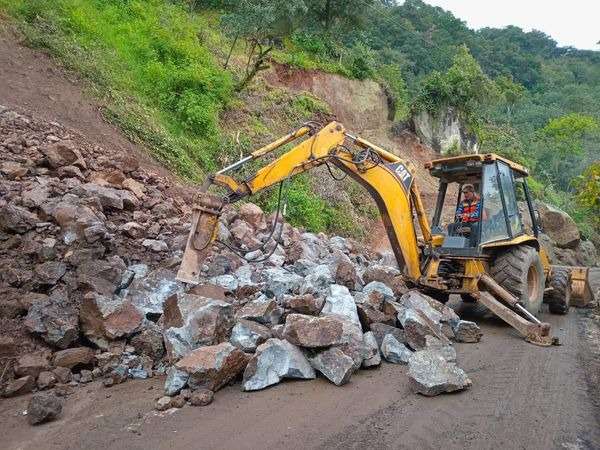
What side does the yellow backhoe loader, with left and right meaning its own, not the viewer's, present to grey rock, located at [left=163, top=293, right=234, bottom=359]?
back

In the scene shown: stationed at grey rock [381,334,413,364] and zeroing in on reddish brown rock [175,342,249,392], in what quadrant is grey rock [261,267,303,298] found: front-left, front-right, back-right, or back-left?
front-right

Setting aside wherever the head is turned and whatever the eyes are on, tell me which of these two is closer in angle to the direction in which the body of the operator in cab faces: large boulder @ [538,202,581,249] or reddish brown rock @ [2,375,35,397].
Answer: the reddish brown rock

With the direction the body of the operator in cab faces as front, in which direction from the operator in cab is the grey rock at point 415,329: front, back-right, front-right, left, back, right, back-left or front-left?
front-left

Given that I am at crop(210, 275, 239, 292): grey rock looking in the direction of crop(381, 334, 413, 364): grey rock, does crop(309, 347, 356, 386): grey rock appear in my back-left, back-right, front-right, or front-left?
front-right

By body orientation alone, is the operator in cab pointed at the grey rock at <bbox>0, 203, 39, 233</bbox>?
yes

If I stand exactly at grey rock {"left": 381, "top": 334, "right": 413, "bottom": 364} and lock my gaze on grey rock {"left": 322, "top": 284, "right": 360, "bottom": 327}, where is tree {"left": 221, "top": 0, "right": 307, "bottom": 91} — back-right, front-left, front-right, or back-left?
front-right

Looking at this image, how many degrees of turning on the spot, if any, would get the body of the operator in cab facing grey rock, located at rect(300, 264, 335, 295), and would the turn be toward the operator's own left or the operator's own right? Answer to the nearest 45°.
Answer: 0° — they already face it

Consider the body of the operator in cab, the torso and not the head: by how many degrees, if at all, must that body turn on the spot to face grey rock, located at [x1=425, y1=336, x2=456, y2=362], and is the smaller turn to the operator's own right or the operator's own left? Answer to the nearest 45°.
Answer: approximately 45° to the operator's own left

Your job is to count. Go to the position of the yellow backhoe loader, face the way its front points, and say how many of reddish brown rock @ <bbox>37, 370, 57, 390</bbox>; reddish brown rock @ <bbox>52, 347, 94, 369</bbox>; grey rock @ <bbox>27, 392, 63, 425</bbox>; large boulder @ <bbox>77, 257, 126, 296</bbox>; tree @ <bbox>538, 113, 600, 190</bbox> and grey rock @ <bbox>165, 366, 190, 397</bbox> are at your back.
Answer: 5

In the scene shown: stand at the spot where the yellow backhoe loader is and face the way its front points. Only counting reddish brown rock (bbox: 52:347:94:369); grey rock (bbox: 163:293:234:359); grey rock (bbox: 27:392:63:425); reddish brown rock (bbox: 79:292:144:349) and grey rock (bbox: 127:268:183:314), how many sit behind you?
5

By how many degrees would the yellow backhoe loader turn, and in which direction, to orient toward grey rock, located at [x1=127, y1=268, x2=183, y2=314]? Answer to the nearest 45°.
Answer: approximately 180°

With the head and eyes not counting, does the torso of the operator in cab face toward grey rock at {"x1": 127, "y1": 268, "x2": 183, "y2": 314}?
yes

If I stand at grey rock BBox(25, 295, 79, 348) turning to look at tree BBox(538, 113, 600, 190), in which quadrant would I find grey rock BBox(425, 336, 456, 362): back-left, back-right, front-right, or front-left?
front-right

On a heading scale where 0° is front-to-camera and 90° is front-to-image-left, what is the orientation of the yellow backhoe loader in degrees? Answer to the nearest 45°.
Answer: approximately 225°

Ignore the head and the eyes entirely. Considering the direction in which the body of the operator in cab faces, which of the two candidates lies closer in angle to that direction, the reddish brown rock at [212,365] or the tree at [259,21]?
the reddish brown rock

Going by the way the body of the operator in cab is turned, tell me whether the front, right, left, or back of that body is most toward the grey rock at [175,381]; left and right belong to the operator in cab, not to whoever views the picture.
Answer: front

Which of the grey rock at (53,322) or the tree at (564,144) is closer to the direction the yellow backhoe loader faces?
the tree

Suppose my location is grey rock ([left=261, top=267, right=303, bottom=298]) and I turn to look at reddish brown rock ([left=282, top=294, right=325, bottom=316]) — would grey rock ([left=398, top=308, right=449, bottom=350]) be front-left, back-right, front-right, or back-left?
front-left

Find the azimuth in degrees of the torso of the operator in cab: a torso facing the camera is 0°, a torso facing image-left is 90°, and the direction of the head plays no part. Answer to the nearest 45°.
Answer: approximately 45°
